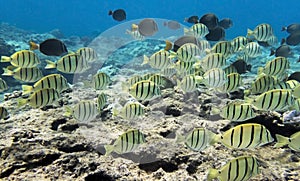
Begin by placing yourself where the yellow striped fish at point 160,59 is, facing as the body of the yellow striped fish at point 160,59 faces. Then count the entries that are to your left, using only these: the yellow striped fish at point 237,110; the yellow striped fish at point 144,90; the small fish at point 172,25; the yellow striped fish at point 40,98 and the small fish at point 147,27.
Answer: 2

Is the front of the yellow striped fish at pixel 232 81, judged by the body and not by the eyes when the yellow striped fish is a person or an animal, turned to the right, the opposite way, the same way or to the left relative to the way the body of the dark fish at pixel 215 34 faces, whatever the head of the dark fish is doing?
the same way

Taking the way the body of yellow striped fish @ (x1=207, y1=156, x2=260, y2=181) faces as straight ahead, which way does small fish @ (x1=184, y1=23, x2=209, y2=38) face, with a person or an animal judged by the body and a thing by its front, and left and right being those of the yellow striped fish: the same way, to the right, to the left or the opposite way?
the same way
